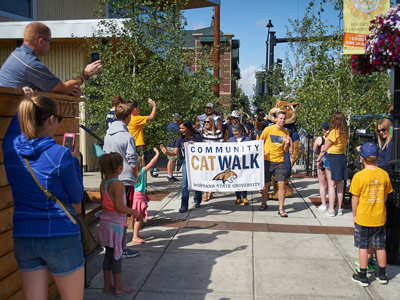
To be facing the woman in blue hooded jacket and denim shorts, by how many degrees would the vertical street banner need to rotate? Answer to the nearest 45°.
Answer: approximately 45° to its right

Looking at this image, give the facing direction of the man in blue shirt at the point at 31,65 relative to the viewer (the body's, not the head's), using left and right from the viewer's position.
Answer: facing away from the viewer and to the right of the viewer

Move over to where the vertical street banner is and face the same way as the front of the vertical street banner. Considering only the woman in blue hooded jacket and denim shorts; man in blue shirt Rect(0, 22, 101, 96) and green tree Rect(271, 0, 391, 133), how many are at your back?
1

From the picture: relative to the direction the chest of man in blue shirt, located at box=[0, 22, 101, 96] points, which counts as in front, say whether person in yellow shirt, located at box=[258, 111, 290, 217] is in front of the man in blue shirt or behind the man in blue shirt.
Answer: in front

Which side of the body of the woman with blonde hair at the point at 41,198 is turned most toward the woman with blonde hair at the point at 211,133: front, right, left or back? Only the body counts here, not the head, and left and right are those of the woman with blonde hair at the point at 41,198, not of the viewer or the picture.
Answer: front

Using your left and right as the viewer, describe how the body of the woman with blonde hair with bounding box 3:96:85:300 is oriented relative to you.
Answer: facing away from the viewer and to the right of the viewer

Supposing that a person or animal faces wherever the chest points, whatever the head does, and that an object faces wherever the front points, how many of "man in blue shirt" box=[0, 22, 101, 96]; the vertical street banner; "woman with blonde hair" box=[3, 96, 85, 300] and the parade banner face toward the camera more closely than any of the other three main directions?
2

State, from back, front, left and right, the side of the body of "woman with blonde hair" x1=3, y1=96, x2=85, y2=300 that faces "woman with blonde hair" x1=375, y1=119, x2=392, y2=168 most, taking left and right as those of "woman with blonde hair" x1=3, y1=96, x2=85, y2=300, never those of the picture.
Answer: front

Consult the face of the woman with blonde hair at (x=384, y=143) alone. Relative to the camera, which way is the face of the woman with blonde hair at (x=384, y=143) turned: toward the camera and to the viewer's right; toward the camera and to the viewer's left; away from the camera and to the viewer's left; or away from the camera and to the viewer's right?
toward the camera and to the viewer's left

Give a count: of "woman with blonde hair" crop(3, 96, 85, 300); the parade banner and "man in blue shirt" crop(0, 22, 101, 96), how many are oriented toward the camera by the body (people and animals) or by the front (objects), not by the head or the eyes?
1
